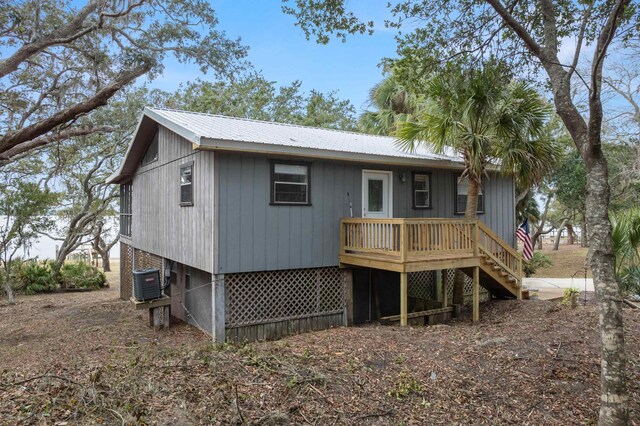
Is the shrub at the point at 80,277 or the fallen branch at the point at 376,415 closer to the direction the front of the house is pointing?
the fallen branch

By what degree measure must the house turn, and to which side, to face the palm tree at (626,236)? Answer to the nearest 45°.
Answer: approximately 45° to its left

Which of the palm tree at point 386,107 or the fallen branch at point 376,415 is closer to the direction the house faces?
the fallen branch

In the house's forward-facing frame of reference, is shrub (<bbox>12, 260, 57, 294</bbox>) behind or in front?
behind

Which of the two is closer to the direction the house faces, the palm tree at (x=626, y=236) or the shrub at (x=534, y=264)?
the palm tree

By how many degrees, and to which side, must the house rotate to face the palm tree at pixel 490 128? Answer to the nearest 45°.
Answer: approximately 45° to its left

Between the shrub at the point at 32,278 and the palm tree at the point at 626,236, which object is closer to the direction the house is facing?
the palm tree

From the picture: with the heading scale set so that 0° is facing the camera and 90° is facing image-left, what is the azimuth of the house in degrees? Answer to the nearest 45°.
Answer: approximately 315°

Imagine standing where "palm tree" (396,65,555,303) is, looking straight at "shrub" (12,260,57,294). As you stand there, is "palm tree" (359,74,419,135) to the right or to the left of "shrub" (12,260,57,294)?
right

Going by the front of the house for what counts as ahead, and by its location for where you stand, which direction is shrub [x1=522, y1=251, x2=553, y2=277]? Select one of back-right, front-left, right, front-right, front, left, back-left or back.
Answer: left

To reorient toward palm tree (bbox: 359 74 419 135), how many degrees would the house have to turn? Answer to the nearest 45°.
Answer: approximately 135° to its left

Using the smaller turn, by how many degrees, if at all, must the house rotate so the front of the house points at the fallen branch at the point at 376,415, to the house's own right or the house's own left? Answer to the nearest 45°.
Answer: approximately 45° to the house's own right
